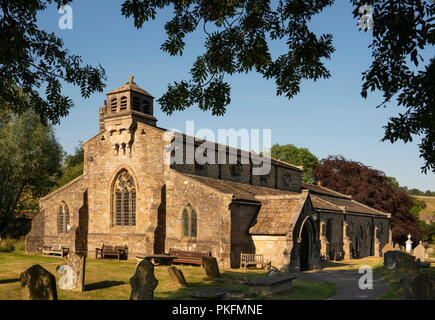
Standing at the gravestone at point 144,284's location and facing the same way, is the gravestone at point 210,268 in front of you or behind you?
behind

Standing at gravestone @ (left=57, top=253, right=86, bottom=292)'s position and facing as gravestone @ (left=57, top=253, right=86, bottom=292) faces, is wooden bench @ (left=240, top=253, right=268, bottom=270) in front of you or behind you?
behind

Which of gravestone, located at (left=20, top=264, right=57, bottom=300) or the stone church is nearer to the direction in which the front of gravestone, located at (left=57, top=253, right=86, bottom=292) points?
the gravestone

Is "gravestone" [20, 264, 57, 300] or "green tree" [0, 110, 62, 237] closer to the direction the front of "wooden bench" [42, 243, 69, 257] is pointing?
the gravestone

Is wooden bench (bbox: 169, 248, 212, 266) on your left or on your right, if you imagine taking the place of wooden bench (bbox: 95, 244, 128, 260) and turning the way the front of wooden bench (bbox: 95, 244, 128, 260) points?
on your left

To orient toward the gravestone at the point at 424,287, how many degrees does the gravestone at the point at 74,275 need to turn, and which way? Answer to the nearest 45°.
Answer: approximately 90° to its left

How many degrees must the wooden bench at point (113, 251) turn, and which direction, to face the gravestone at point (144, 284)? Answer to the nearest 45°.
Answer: approximately 45° to its left

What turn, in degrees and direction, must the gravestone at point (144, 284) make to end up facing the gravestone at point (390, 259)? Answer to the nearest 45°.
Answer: approximately 135° to its left

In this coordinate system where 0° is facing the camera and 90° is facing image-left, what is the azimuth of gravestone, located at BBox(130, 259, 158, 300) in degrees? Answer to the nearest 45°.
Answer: approximately 0°

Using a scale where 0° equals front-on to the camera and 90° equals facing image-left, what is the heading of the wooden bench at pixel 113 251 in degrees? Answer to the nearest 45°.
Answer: approximately 45°
